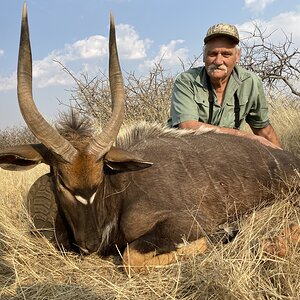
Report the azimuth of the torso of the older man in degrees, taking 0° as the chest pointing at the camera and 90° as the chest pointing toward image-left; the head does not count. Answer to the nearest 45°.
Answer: approximately 0°
